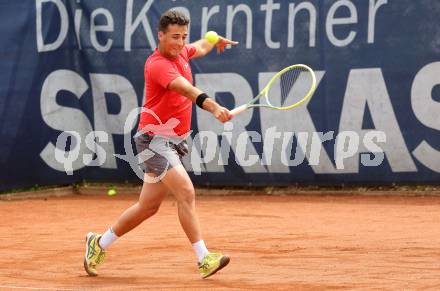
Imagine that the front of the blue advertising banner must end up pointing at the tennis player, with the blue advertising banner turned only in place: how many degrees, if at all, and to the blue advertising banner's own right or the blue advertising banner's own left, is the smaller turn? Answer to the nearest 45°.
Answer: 0° — it already faces them

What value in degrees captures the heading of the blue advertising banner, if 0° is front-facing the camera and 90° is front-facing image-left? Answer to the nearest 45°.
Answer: approximately 0°

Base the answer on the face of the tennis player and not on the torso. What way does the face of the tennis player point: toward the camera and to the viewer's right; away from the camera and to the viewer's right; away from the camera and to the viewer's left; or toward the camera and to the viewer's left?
toward the camera and to the viewer's right

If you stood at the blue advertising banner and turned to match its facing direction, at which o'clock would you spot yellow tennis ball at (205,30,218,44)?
The yellow tennis ball is roughly at 12 o'clock from the blue advertising banner.
